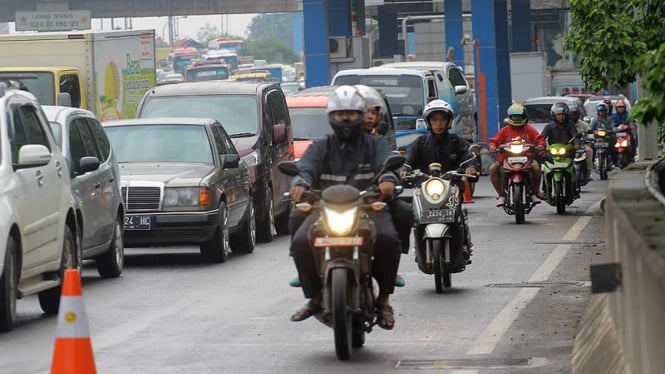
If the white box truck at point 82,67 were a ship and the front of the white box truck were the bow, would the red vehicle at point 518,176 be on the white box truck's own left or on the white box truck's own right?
on the white box truck's own left

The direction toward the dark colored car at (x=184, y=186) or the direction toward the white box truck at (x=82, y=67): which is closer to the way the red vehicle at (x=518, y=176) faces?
the dark colored car

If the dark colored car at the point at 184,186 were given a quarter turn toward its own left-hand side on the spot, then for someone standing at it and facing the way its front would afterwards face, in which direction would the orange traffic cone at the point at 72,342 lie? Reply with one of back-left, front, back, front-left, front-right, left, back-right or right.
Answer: right

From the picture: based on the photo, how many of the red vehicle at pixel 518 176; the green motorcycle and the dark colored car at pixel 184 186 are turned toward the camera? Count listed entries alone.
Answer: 3

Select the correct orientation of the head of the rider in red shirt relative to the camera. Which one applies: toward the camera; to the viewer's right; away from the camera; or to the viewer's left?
toward the camera

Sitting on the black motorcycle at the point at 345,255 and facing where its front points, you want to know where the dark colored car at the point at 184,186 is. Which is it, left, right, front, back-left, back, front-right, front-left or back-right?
back

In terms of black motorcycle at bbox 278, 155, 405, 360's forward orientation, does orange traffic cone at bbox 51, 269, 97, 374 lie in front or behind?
in front

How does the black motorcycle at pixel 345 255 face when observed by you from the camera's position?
facing the viewer

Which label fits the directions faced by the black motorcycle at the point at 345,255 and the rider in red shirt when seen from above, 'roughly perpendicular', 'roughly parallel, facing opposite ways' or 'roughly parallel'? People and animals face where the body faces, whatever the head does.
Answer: roughly parallel

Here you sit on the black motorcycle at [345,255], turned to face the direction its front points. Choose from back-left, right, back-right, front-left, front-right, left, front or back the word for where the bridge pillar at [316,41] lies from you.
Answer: back

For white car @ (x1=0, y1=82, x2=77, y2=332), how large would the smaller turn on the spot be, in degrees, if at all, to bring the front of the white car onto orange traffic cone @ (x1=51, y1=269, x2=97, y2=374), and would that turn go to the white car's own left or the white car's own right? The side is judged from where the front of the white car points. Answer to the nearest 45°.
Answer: approximately 45° to the white car's own left

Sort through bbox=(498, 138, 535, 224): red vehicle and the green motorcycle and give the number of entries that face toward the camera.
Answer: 2

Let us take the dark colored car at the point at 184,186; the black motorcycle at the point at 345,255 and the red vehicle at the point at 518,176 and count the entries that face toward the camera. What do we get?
3
